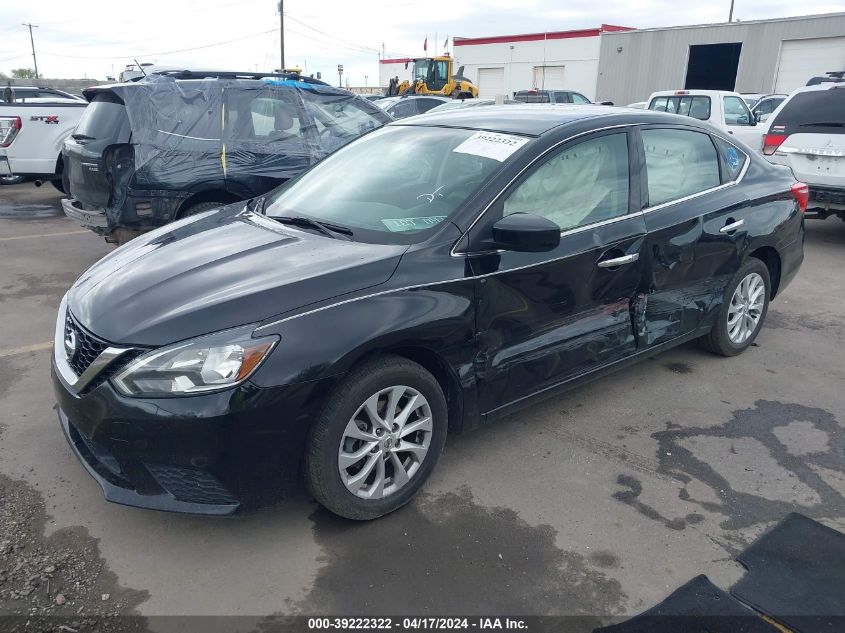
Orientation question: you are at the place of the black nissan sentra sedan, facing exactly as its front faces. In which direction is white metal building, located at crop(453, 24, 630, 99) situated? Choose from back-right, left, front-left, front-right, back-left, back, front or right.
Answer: back-right

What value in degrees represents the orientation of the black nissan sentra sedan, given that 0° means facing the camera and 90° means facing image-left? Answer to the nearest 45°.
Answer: approximately 45°

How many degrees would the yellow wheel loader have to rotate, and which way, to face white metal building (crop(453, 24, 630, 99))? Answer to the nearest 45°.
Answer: approximately 180°

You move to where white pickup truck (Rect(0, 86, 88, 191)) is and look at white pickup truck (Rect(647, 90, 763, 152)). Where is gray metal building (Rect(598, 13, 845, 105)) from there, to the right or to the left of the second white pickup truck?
left

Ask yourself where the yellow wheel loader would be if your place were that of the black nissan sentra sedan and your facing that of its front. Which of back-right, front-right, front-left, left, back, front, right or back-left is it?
back-right

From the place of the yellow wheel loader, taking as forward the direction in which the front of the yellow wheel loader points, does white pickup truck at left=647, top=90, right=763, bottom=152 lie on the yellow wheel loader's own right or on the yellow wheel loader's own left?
on the yellow wheel loader's own left

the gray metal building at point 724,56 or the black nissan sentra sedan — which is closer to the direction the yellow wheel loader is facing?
the black nissan sentra sedan

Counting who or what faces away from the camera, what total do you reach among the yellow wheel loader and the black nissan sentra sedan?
0
